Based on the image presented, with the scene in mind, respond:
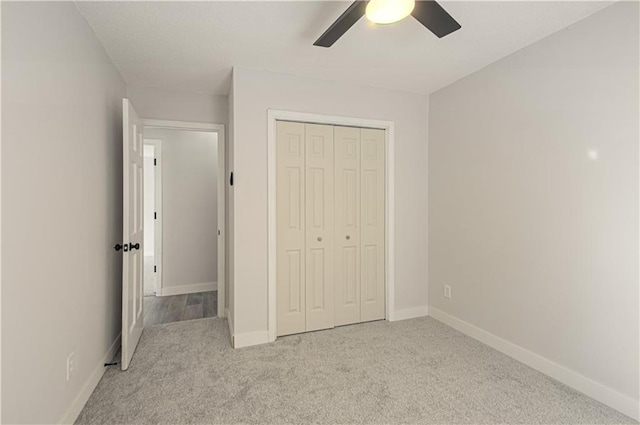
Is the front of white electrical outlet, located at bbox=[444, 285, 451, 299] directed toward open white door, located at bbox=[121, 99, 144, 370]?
yes

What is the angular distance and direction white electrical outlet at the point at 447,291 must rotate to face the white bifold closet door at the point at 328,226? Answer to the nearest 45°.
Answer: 0° — it already faces it

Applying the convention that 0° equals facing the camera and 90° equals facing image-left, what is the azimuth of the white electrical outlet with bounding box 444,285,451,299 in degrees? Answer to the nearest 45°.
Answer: approximately 45°

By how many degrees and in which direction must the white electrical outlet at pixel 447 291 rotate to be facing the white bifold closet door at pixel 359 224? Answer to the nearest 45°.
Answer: approximately 45° to its right
